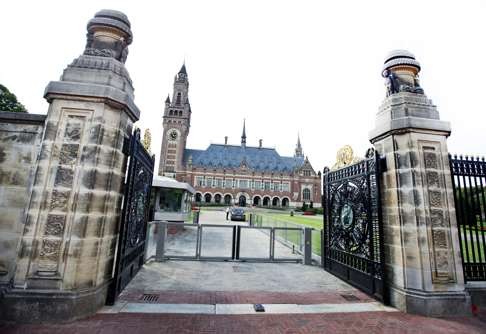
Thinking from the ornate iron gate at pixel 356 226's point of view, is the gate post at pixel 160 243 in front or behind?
in front

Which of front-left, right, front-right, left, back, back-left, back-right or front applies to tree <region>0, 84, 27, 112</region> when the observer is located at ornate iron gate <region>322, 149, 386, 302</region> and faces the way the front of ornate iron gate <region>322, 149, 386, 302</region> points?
front-right

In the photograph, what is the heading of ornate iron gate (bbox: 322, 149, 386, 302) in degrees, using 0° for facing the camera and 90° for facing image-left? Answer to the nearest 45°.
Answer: approximately 45°

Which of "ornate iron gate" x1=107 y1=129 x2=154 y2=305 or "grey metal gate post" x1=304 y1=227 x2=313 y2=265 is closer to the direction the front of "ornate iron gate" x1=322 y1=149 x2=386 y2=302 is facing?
the ornate iron gate

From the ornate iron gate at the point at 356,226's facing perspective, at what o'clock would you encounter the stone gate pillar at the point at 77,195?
The stone gate pillar is roughly at 12 o'clock from the ornate iron gate.

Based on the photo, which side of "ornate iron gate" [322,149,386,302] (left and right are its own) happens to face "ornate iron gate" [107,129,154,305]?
front

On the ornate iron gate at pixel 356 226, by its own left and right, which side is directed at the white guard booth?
right

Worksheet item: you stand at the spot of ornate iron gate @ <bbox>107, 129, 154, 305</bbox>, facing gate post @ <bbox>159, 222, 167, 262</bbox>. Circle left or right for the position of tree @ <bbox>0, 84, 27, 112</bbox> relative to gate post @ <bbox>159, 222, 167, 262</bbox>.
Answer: left

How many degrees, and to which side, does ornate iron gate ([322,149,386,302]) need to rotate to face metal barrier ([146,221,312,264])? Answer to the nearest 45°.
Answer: approximately 45° to its right

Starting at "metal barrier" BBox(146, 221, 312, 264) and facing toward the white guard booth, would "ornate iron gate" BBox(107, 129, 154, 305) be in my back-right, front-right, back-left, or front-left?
back-left
